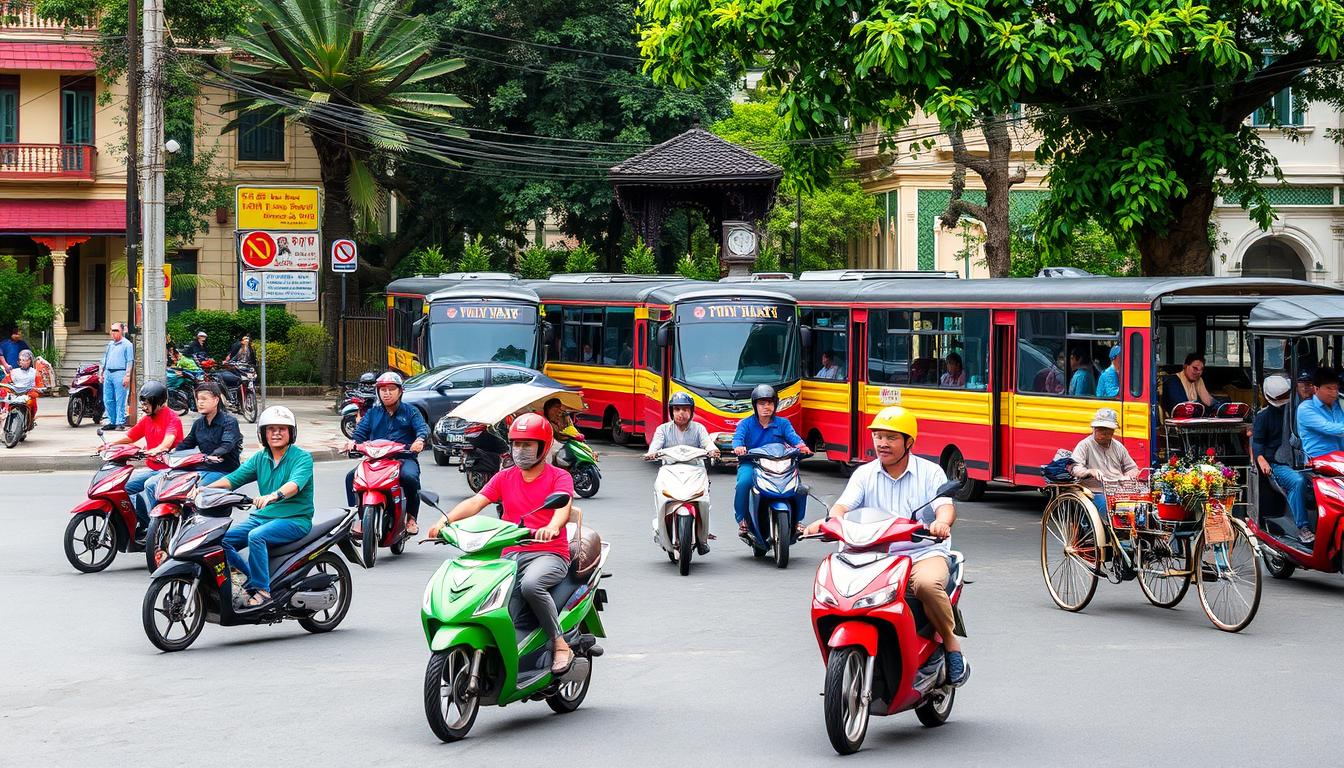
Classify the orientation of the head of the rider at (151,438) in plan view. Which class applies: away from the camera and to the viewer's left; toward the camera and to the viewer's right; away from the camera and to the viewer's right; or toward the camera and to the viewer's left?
toward the camera and to the viewer's left

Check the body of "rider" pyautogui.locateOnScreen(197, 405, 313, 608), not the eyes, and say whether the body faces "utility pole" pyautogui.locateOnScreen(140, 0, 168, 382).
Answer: no

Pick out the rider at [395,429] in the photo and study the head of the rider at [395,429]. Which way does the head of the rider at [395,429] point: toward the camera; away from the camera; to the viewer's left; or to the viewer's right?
toward the camera

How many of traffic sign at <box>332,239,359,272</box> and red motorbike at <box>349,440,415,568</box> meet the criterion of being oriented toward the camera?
2

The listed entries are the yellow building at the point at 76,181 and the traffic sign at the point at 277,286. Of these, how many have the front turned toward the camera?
2

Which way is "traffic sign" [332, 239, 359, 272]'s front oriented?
toward the camera

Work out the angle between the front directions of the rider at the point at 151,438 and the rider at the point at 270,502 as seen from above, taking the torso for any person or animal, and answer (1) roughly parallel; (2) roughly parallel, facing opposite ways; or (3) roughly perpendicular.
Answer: roughly parallel

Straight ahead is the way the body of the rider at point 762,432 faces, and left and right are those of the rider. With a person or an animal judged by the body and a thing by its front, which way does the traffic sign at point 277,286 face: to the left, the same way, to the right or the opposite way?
the same way

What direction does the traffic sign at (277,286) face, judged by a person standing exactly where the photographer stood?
facing the viewer

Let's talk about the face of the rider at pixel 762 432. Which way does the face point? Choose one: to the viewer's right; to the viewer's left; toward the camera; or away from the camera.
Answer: toward the camera

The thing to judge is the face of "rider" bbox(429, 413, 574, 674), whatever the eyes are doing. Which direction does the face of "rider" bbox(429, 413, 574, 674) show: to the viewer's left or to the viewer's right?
to the viewer's left

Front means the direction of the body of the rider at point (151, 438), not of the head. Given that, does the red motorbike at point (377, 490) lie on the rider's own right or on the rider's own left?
on the rider's own left

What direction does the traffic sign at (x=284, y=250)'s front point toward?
toward the camera

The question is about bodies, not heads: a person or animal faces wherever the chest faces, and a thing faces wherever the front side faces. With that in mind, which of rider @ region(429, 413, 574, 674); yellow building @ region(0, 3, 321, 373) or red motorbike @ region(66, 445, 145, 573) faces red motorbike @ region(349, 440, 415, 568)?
the yellow building

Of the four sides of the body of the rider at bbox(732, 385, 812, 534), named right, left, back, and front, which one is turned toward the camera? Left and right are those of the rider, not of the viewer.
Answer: front

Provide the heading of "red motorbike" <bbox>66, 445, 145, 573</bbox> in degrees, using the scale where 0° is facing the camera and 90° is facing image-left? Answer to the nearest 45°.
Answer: approximately 45°

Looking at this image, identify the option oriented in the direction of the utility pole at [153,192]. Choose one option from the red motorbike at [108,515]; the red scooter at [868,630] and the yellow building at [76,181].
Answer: the yellow building
